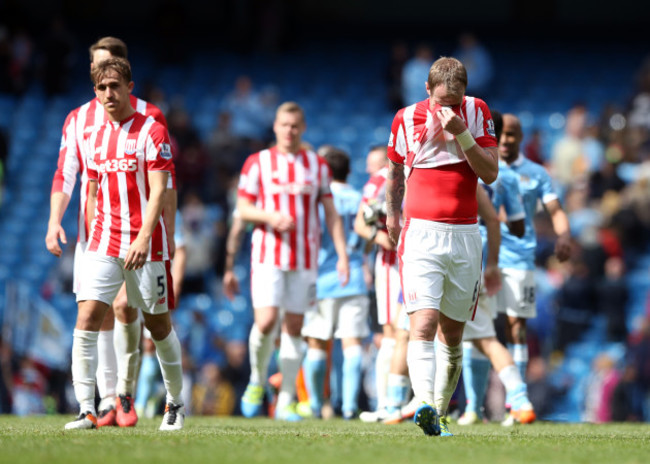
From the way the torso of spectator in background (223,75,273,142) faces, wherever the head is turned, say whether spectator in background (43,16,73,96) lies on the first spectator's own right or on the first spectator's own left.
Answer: on the first spectator's own right

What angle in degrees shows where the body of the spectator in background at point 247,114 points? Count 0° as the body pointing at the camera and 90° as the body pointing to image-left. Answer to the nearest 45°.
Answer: approximately 0°

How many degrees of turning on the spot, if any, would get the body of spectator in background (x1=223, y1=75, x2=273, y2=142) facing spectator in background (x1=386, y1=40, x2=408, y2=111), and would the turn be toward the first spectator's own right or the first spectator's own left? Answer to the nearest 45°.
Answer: approximately 90° to the first spectator's own left

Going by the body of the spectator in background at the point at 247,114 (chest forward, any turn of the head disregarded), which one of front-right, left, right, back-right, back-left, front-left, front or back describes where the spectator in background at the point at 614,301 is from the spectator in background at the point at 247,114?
front-left

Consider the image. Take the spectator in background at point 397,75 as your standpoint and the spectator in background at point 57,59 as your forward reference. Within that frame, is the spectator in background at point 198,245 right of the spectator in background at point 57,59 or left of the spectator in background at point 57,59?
left

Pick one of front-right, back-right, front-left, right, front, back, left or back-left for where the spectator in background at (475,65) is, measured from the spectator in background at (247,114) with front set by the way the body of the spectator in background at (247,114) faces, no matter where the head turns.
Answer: left

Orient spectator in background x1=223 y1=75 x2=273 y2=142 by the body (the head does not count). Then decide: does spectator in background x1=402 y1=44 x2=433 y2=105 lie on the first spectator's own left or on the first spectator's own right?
on the first spectator's own left
